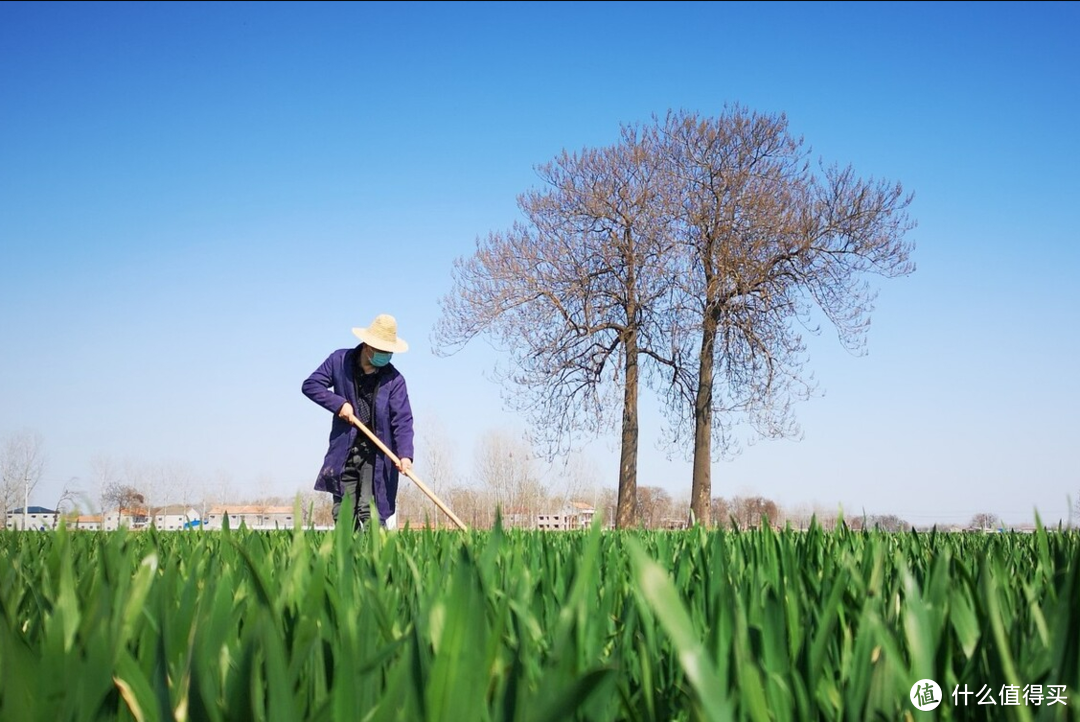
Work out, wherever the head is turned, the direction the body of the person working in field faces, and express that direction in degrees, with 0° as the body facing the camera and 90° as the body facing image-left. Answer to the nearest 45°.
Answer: approximately 0°
